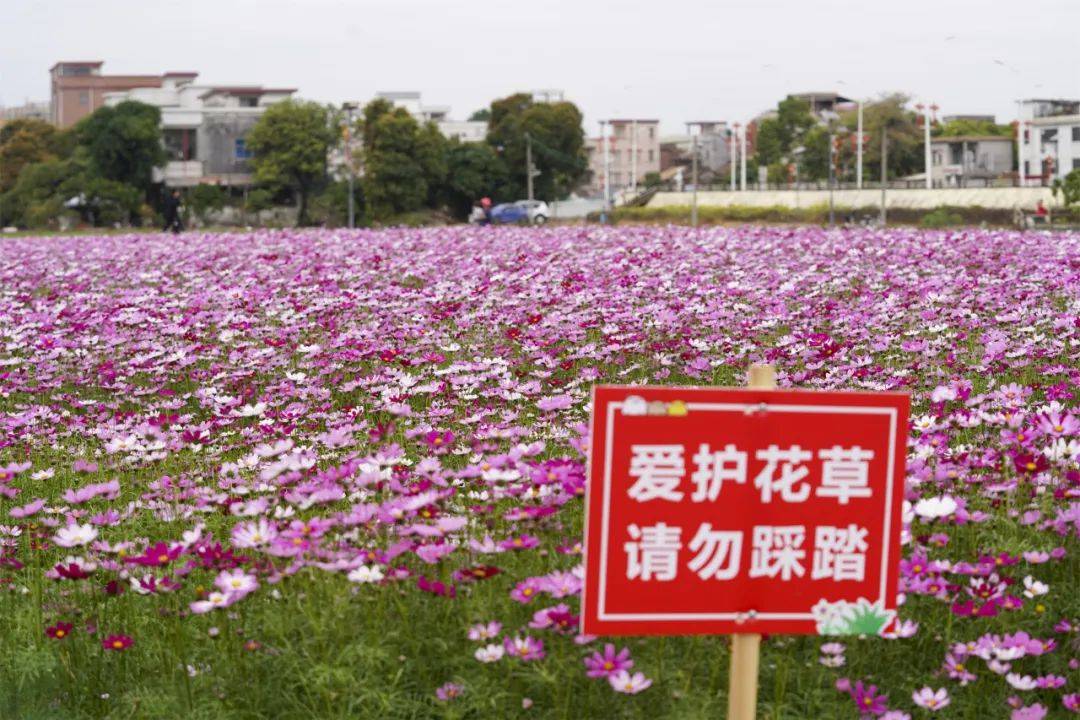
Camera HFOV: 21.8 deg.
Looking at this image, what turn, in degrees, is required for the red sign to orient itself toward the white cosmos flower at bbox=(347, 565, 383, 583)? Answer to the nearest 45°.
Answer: approximately 135° to its right

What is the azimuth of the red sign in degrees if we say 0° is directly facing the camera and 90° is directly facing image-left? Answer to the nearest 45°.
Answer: approximately 0°

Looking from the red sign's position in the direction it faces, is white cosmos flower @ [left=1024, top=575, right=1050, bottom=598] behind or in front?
behind

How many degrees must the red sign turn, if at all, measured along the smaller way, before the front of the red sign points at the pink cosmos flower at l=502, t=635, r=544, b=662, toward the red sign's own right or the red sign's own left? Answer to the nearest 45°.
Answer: approximately 135° to the red sign's own right

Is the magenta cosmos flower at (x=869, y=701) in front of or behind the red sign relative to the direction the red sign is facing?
behind
